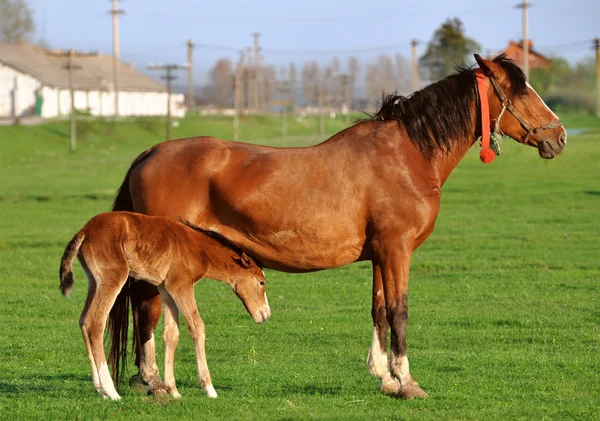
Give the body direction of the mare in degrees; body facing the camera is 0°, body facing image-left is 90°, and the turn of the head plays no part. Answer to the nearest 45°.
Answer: approximately 270°

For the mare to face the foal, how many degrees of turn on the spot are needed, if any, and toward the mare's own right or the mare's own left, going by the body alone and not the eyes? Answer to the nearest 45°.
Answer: approximately 180°

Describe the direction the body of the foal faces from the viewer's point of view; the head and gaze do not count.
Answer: to the viewer's right

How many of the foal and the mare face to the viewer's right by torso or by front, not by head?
2

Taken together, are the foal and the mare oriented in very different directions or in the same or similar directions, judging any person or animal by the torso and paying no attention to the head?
same or similar directions

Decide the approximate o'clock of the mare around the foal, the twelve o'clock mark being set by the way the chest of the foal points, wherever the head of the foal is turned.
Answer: The mare is roughly at 12 o'clock from the foal.
